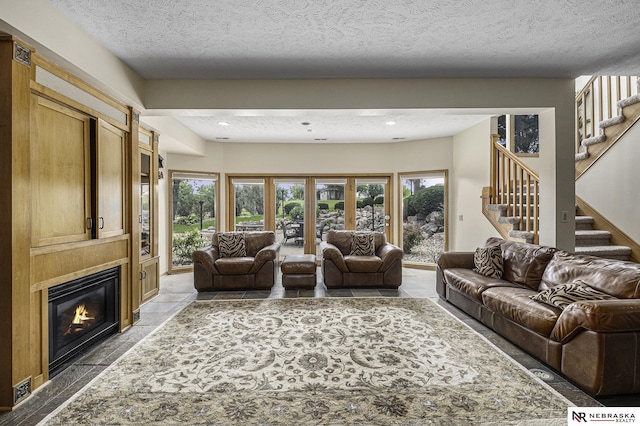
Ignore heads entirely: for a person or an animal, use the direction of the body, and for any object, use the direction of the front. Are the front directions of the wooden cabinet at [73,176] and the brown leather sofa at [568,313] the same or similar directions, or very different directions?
very different directions

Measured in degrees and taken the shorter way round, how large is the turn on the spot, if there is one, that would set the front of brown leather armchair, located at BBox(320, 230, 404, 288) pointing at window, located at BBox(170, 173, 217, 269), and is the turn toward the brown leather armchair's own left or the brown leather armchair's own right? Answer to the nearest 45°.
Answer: approximately 90° to the brown leather armchair's own right

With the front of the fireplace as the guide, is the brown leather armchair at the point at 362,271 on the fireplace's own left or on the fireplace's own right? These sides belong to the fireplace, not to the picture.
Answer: on the fireplace's own left

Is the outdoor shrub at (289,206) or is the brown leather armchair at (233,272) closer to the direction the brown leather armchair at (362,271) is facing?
the brown leather armchair at (233,272)

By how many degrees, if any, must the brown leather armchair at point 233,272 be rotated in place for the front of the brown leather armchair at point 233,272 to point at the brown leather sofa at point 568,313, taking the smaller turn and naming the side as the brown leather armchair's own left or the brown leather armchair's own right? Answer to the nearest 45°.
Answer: approximately 45° to the brown leather armchair's own left

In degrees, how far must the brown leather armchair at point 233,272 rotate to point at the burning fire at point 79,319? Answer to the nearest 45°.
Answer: approximately 45° to its right

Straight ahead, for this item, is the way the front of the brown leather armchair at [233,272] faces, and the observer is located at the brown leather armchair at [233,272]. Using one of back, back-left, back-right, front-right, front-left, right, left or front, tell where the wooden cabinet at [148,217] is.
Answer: right

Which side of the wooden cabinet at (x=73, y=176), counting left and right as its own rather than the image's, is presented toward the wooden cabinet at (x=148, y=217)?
left

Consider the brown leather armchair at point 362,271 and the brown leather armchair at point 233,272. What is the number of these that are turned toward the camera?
2

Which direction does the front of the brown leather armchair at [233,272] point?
toward the camera

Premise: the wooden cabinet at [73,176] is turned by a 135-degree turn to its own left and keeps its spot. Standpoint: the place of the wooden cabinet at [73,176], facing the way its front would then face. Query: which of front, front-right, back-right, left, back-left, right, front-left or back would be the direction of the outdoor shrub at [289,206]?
front-right

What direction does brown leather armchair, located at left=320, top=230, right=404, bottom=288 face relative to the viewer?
toward the camera

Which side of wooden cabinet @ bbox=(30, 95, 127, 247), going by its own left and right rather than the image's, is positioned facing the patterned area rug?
front

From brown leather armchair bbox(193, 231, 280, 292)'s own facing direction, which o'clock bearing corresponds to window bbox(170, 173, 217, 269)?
The window is roughly at 5 o'clock from the brown leather armchair.

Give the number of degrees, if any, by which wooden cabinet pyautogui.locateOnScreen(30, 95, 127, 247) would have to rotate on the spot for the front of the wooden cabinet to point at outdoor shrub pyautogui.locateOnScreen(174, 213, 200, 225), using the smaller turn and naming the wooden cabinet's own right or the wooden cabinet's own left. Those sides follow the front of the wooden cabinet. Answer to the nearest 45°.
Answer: approximately 90° to the wooden cabinet's own left

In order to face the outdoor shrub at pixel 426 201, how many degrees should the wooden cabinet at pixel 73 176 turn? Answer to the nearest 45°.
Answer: approximately 45° to its left

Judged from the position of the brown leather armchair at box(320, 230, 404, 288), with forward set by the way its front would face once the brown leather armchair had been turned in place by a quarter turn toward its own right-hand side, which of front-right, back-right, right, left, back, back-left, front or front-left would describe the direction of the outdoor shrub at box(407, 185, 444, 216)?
back-right

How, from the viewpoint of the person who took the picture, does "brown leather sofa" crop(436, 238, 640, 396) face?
facing the viewer and to the left of the viewer
